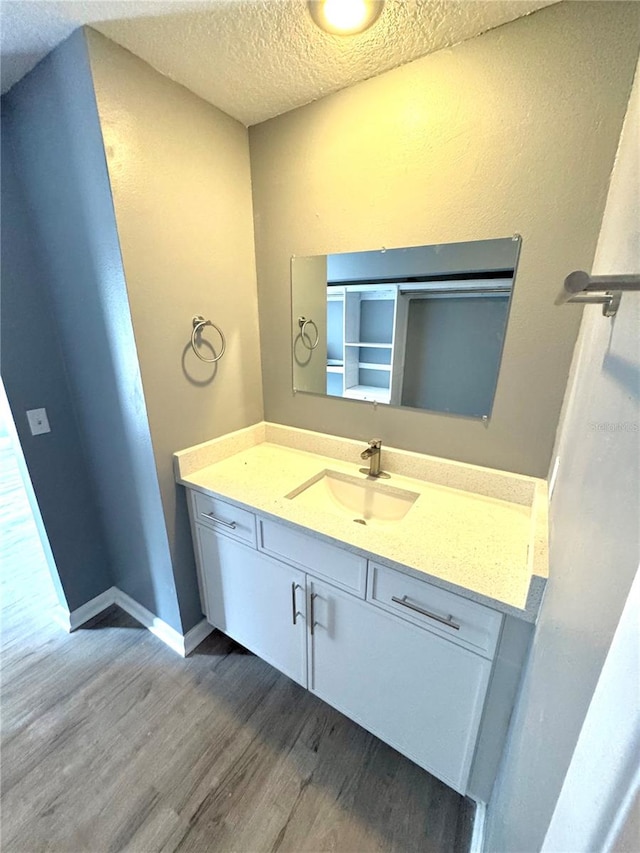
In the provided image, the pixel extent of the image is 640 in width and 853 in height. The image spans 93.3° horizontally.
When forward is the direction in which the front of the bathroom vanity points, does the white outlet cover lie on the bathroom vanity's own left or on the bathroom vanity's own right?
on the bathroom vanity's own right

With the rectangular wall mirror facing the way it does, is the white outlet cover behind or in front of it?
in front

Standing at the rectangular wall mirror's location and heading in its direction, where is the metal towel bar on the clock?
The metal towel bar is roughly at 10 o'clock from the rectangular wall mirror.

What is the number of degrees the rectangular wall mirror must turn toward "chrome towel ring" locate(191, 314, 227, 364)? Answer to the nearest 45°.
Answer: approximately 45° to its right

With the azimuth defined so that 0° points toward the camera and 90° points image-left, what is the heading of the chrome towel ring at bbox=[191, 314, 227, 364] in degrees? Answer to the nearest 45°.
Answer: approximately 315°

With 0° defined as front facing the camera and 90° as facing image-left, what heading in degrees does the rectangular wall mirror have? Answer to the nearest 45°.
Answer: approximately 45°

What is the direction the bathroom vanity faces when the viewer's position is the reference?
facing the viewer and to the left of the viewer

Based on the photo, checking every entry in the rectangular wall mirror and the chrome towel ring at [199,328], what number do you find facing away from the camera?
0

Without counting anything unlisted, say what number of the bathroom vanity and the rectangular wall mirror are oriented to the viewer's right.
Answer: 0

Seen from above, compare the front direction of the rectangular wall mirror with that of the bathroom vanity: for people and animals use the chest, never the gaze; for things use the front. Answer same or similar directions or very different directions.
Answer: same or similar directions

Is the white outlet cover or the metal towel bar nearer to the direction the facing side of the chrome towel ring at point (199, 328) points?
the metal towel bar

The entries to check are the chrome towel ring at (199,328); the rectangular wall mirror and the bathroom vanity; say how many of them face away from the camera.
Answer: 0
